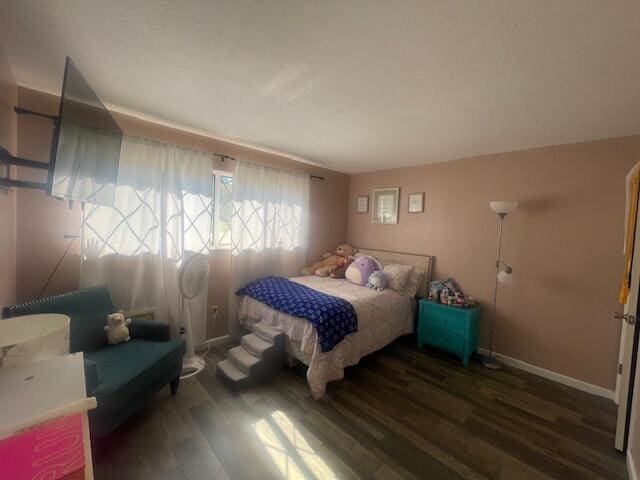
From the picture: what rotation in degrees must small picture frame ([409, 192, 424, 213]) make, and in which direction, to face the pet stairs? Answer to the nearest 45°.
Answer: approximately 45° to its right

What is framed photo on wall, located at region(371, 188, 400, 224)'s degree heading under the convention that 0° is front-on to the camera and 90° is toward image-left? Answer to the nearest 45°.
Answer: approximately 0°

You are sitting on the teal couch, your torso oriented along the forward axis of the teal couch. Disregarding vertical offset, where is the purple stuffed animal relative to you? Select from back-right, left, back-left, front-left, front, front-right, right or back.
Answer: front-left

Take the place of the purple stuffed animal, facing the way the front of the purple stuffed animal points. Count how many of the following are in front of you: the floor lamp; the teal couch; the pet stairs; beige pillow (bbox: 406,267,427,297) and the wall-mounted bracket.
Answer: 3

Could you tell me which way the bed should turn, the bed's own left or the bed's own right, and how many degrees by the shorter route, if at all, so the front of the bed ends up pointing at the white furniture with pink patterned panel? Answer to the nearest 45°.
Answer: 0° — it already faces it

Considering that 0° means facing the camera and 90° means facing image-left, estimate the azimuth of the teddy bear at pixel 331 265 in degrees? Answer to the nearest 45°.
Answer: approximately 45°

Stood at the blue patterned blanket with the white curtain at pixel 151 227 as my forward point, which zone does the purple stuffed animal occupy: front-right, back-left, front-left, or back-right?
back-right

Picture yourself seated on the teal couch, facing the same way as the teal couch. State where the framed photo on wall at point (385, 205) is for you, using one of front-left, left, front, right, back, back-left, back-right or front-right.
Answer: front-left

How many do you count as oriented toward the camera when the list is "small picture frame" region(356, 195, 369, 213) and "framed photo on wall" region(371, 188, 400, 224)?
2

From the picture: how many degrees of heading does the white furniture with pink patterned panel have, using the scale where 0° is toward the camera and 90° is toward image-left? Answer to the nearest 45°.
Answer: approximately 315°

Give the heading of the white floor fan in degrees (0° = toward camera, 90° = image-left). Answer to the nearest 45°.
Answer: approximately 315°

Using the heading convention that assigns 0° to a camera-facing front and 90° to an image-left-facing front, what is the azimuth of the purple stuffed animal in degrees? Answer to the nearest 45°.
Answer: approximately 45°

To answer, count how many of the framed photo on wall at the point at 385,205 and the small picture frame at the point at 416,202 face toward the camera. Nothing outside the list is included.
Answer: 2

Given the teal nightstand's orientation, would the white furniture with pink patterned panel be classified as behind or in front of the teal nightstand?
in front

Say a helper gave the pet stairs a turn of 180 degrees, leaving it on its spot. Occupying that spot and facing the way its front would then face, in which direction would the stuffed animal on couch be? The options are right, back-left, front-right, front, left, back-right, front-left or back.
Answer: back-left

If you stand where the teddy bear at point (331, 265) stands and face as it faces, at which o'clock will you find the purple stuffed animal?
The purple stuffed animal is roughly at 9 o'clock from the teddy bear.

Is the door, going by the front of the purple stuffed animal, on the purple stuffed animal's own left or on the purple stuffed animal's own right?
on the purple stuffed animal's own left
